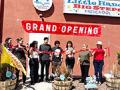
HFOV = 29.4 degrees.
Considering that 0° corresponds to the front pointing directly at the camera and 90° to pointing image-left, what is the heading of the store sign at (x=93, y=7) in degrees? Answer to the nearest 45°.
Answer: approximately 0°

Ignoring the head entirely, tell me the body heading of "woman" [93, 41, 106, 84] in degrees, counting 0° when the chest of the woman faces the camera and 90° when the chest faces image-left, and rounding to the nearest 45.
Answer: approximately 0°

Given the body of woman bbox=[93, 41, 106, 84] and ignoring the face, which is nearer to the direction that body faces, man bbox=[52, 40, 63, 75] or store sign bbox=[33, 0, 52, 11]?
the man
